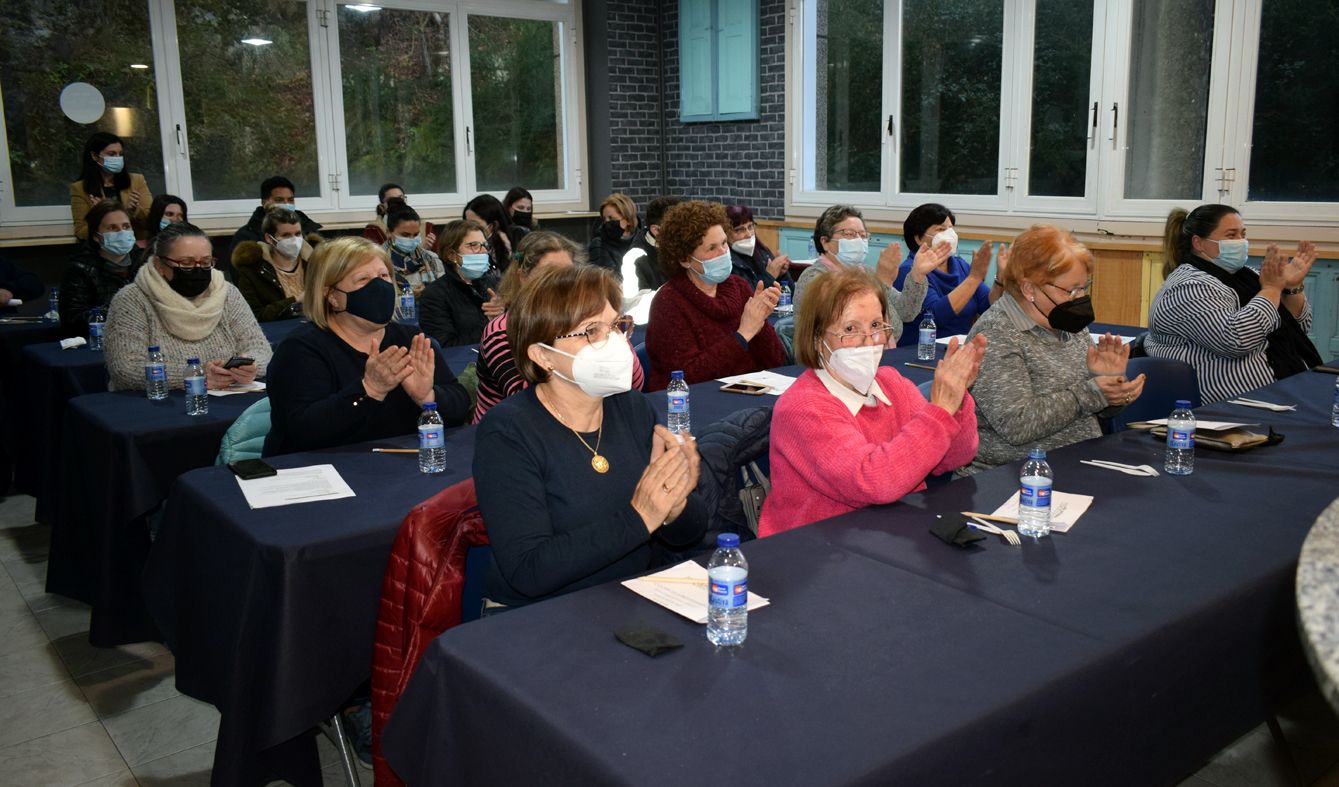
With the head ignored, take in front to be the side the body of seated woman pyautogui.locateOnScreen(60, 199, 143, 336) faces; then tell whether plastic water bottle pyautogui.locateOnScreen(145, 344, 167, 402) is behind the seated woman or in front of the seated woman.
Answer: in front

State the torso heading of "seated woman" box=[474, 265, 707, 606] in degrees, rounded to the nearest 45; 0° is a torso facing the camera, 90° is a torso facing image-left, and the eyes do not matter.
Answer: approximately 315°

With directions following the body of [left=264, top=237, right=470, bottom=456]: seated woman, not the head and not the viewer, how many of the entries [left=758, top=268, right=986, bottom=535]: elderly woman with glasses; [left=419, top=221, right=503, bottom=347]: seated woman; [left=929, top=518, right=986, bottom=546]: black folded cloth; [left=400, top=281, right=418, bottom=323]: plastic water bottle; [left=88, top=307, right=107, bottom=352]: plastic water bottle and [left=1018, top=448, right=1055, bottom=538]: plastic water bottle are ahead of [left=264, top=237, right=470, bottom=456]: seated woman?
3

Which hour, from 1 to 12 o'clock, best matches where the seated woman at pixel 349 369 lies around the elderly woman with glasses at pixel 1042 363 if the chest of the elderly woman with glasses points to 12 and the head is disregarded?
The seated woman is roughly at 4 o'clock from the elderly woman with glasses.

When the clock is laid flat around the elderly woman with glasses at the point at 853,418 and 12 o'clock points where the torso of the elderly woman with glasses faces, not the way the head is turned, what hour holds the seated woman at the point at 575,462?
The seated woman is roughly at 3 o'clock from the elderly woman with glasses.

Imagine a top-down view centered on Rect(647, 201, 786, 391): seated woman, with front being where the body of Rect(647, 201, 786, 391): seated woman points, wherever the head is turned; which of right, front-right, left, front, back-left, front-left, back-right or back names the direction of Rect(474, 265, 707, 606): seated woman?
front-right

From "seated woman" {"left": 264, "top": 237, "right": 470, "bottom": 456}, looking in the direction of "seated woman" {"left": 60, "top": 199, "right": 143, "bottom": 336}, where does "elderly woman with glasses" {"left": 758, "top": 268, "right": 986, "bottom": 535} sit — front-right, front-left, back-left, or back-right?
back-right

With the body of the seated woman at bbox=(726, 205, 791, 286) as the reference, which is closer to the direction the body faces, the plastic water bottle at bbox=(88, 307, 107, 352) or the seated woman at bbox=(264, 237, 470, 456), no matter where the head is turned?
the seated woman

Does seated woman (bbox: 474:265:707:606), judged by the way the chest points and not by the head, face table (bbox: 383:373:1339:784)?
yes

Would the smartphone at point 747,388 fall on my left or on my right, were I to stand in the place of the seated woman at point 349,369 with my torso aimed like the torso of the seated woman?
on my left
